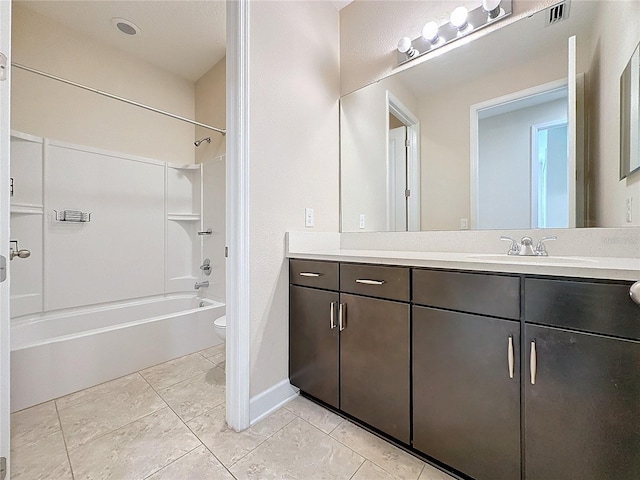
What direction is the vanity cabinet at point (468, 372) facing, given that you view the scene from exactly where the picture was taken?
facing the viewer and to the left of the viewer

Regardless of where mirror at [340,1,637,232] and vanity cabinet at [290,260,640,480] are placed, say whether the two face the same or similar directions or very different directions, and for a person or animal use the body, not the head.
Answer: same or similar directions

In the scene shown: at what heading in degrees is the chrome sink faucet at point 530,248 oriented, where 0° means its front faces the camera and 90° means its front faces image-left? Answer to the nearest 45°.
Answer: approximately 0°

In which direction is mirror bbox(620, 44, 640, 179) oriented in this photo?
to the viewer's left
